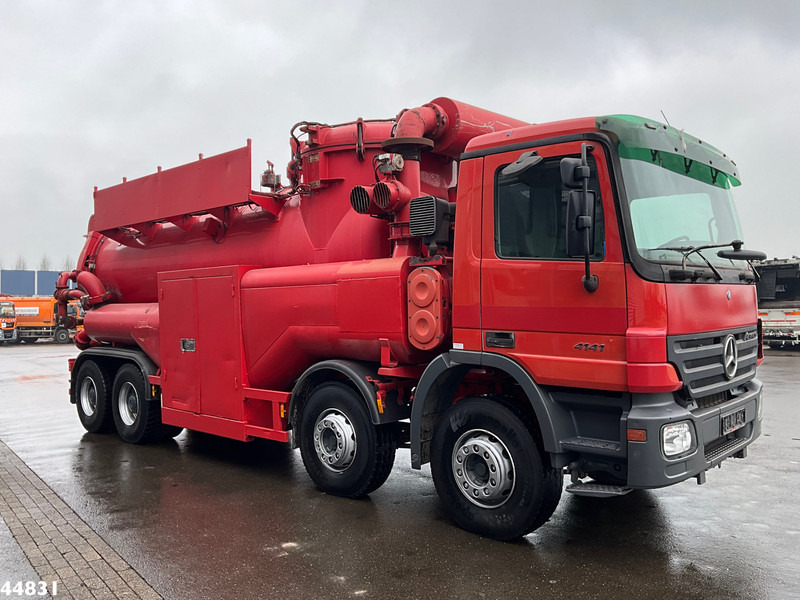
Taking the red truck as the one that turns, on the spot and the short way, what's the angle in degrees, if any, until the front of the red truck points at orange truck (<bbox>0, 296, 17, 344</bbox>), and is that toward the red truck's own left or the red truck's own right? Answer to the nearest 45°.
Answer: approximately 180°

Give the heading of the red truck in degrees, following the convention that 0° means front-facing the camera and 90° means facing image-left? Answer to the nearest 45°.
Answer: approximately 315°

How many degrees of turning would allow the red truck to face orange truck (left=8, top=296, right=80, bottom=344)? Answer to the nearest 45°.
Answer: approximately 180°
